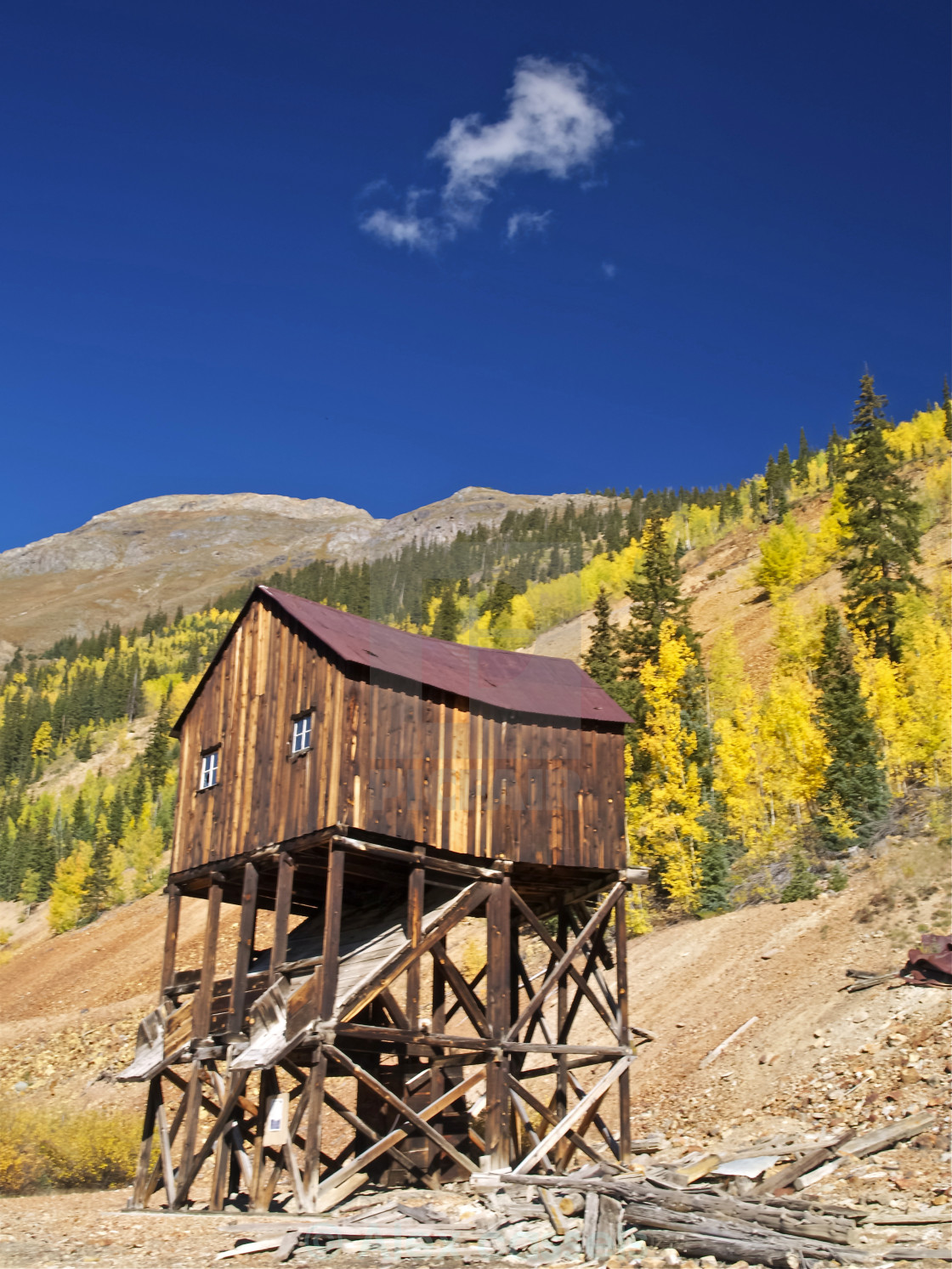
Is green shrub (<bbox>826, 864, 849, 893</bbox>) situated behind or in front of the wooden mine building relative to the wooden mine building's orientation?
behind

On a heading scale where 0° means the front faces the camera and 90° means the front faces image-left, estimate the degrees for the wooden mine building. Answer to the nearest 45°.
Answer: approximately 45°

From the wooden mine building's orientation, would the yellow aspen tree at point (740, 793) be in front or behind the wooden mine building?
behind

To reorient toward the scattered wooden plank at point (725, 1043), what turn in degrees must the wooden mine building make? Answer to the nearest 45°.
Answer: approximately 180°
